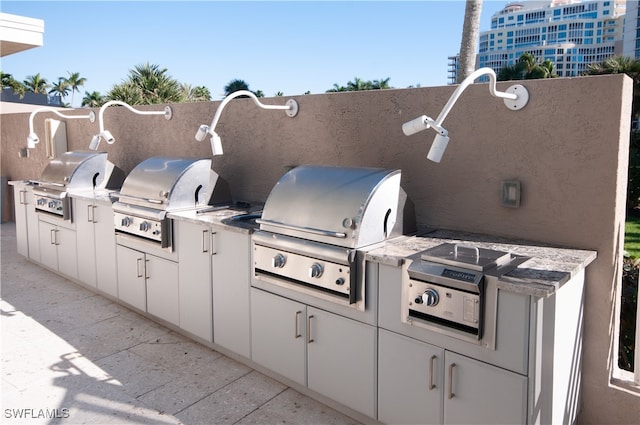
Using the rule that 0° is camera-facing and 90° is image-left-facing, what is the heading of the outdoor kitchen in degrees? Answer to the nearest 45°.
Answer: approximately 45°

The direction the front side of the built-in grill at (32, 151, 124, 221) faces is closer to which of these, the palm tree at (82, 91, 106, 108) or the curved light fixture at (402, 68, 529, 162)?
the curved light fixture

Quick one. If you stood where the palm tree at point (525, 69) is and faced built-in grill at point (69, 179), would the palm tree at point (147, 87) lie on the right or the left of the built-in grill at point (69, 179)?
right

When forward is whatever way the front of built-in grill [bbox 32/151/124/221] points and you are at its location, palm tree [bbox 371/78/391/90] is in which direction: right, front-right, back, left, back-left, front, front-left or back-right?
back

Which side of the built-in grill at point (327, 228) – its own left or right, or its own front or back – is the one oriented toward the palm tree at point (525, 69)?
back

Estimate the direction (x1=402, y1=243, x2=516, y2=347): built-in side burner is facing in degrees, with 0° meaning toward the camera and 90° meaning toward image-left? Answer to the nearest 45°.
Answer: approximately 45°

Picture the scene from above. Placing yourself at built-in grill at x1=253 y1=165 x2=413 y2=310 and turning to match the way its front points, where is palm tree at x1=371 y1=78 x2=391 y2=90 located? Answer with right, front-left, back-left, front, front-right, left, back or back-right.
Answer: back-right

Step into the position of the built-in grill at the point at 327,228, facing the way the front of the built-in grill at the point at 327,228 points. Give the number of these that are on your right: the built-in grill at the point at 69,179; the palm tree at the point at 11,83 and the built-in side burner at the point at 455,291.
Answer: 2

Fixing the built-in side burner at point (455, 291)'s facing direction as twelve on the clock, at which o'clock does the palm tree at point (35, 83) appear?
The palm tree is roughly at 3 o'clock from the built-in side burner.

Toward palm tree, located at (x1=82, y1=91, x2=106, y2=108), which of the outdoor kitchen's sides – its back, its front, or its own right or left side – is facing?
right

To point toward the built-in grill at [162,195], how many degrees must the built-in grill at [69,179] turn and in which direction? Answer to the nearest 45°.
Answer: approximately 45° to its left

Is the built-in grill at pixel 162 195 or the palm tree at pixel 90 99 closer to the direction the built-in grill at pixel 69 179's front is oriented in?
the built-in grill
